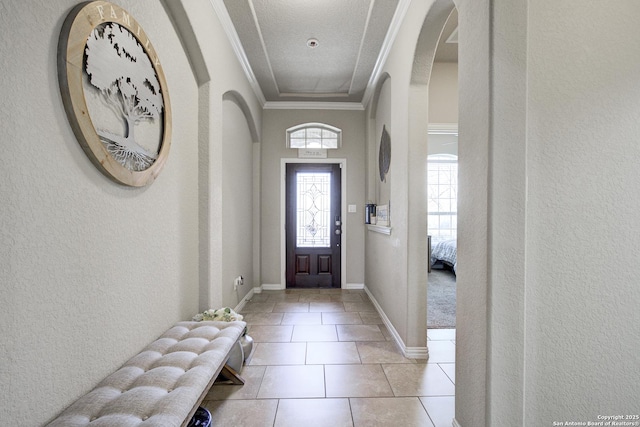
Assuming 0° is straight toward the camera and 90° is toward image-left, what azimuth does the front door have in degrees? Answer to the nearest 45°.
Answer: approximately 0°

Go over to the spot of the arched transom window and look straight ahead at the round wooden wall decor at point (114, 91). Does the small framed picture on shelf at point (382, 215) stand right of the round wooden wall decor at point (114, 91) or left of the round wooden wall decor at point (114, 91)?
left

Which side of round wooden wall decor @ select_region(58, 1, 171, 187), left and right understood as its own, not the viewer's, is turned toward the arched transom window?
left

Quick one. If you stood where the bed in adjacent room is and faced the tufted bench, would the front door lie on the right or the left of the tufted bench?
right

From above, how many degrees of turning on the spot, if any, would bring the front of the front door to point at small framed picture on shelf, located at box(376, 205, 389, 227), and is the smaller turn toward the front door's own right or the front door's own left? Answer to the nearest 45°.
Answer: approximately 45° to the front door's own left

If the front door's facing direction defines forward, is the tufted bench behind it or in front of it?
in front

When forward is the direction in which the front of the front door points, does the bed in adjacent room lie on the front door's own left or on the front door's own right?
on the front door's own left

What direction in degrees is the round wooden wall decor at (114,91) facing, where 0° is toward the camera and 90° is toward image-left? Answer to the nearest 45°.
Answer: approximately 315°

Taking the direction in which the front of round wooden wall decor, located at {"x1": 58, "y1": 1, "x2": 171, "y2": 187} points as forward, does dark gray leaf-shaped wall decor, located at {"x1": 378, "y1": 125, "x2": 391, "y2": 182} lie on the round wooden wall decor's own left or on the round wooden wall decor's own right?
on the round wooden wall decor's own left
